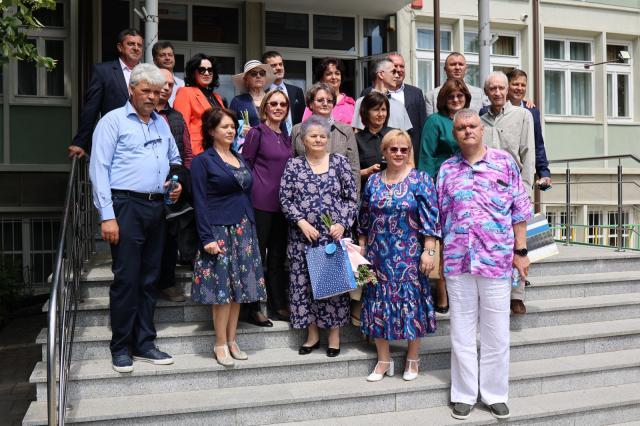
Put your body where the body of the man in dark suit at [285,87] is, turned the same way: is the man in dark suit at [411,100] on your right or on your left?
on your left

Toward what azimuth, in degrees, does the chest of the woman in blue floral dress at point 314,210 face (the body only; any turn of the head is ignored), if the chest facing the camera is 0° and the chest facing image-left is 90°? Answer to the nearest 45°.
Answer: approximately 0°

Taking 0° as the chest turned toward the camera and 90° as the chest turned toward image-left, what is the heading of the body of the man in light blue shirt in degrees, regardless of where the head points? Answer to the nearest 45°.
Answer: approximately 315°

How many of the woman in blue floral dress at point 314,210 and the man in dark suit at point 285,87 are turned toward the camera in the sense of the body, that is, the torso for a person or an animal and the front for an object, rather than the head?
2

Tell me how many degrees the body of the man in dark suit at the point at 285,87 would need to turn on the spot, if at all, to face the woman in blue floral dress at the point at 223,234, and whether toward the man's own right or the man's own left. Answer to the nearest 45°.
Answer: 0° — they already face them

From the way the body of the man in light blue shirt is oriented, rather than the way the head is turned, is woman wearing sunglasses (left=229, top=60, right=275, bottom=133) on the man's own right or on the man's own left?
on the man's own left

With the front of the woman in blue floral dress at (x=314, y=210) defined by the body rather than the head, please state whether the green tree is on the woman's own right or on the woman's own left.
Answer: on the woman's own right
